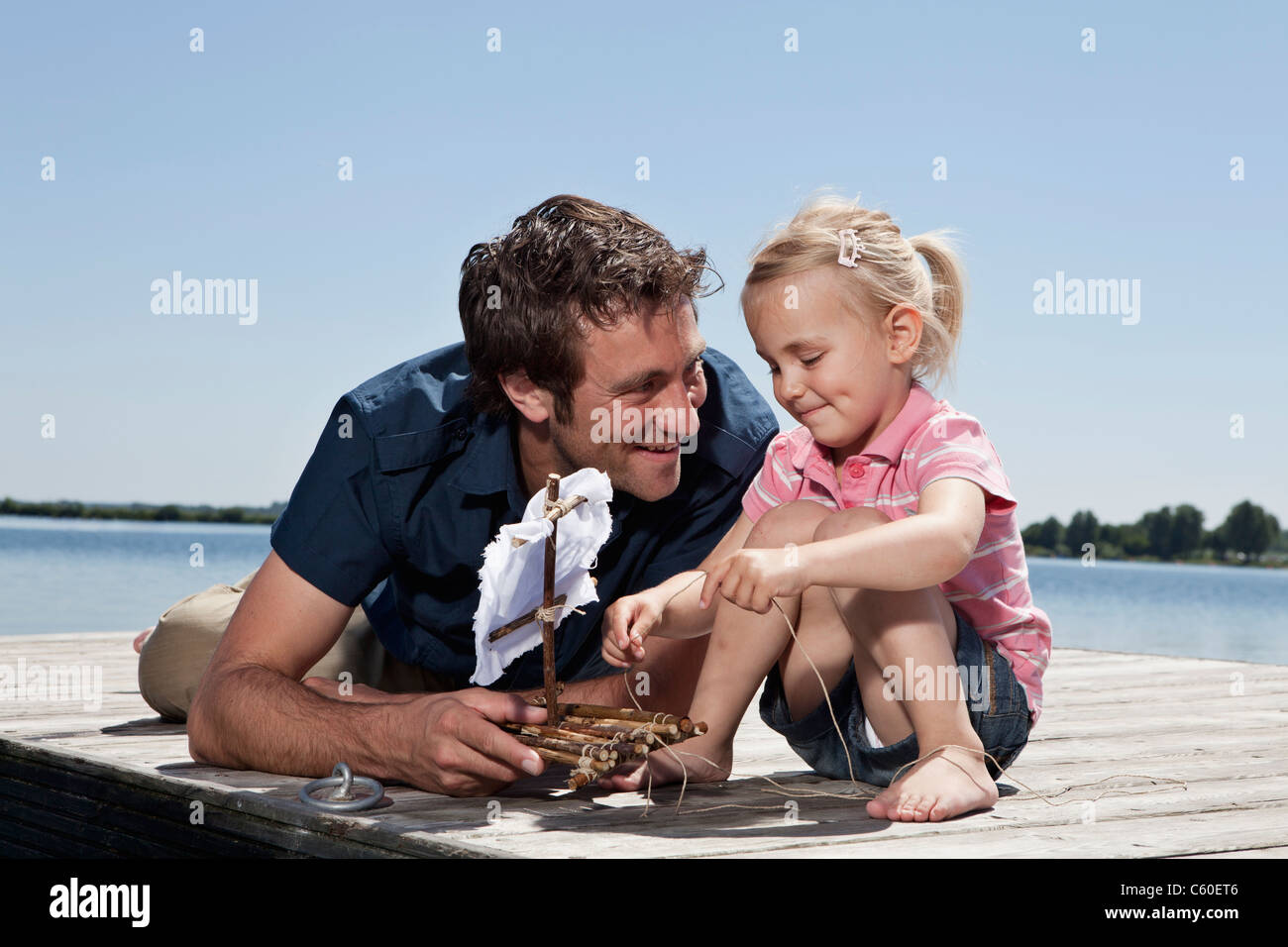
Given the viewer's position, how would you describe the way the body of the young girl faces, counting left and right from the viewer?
facing the viewer and to the left of the viewer

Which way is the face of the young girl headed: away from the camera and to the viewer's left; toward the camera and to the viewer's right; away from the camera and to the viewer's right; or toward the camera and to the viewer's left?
toward the camera and to the viewer's left
